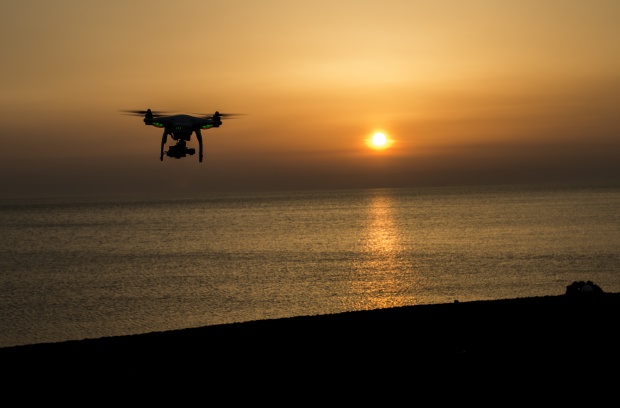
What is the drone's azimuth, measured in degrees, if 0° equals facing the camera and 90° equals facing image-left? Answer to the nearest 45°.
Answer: approximately 180°
